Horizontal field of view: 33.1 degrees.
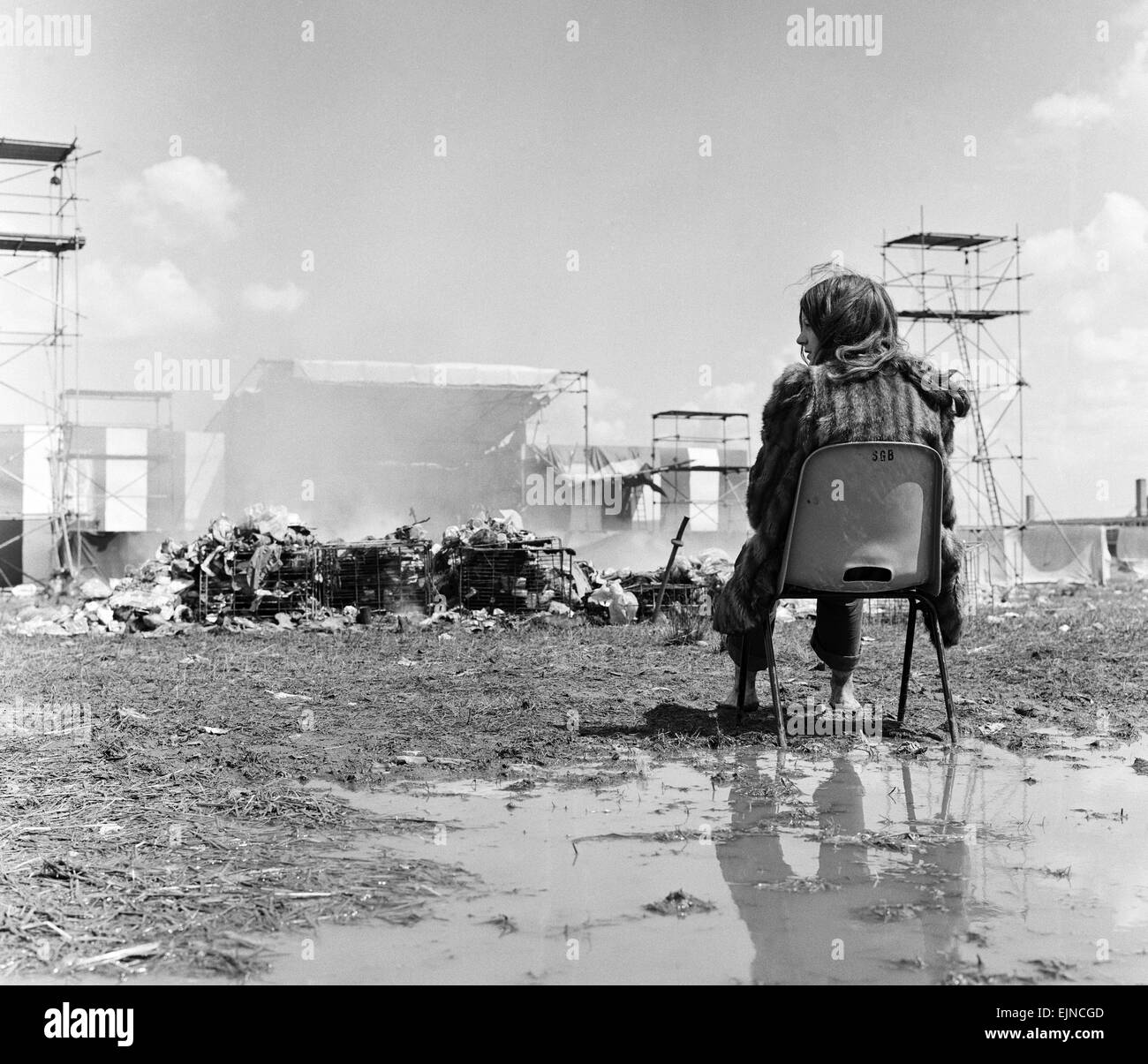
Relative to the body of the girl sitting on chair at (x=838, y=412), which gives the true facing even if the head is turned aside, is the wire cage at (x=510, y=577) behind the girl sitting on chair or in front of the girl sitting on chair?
in front

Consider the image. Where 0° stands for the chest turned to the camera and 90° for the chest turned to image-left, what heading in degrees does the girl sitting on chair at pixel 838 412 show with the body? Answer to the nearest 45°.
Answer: approximately 180°

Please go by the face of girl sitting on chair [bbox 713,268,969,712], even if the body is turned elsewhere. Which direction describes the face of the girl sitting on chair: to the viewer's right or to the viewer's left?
to the viewer's left

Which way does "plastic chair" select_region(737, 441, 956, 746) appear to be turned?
away from the camera

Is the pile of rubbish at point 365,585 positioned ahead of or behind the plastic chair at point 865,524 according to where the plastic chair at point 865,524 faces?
ahead

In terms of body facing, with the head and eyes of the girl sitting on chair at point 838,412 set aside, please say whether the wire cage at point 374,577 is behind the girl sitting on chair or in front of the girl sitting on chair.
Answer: in front
